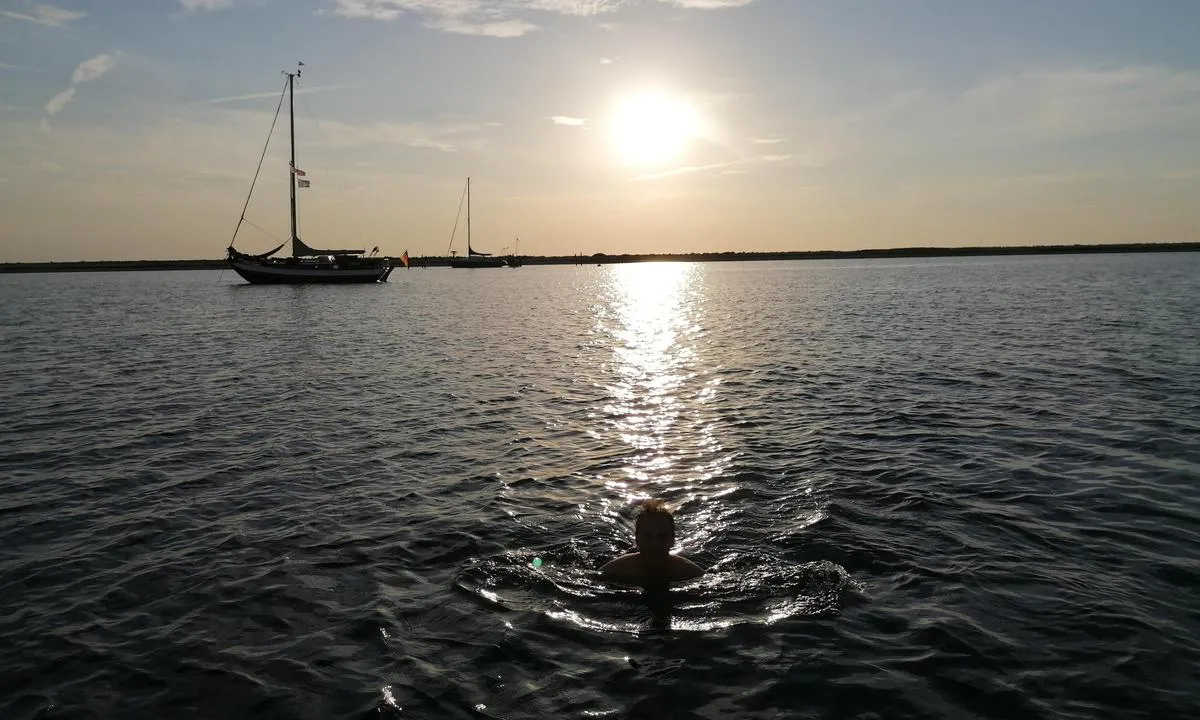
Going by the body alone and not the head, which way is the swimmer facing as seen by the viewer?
toward the camera
